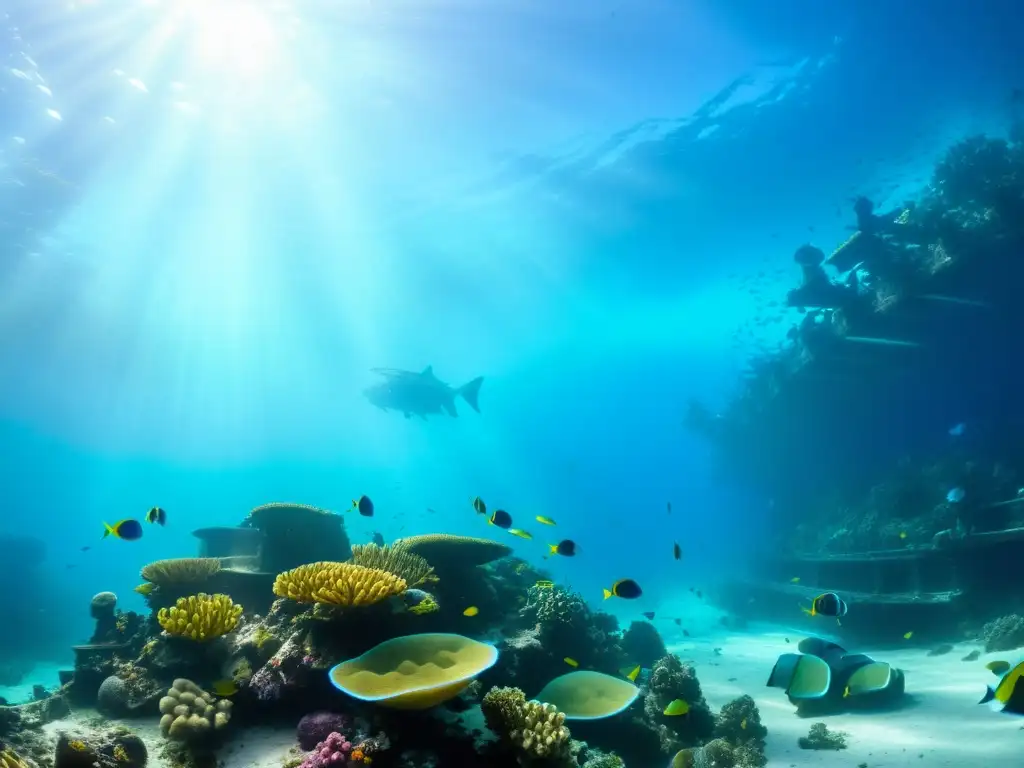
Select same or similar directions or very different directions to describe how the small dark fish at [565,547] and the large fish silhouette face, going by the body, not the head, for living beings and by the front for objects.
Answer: very different directions

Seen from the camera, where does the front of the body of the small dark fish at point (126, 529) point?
to the viewer's right

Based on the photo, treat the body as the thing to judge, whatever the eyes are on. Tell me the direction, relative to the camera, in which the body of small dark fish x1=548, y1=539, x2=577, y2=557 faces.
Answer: to the viewer's right

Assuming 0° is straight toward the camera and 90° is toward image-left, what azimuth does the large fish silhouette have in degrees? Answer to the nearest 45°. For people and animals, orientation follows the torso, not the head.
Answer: approximately 90°

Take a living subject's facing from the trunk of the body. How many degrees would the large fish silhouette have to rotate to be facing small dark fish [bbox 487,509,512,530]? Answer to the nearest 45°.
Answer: approximately 90° to its left

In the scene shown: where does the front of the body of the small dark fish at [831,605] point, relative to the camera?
to the viewer's right

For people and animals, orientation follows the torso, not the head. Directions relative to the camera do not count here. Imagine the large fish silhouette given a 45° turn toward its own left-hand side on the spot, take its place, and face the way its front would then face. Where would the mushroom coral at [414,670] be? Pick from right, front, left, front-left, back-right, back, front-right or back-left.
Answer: front-left

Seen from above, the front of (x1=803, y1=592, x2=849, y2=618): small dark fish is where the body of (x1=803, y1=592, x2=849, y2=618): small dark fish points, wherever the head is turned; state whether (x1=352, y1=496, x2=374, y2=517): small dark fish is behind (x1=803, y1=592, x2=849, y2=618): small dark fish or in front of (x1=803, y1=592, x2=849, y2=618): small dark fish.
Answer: behind
